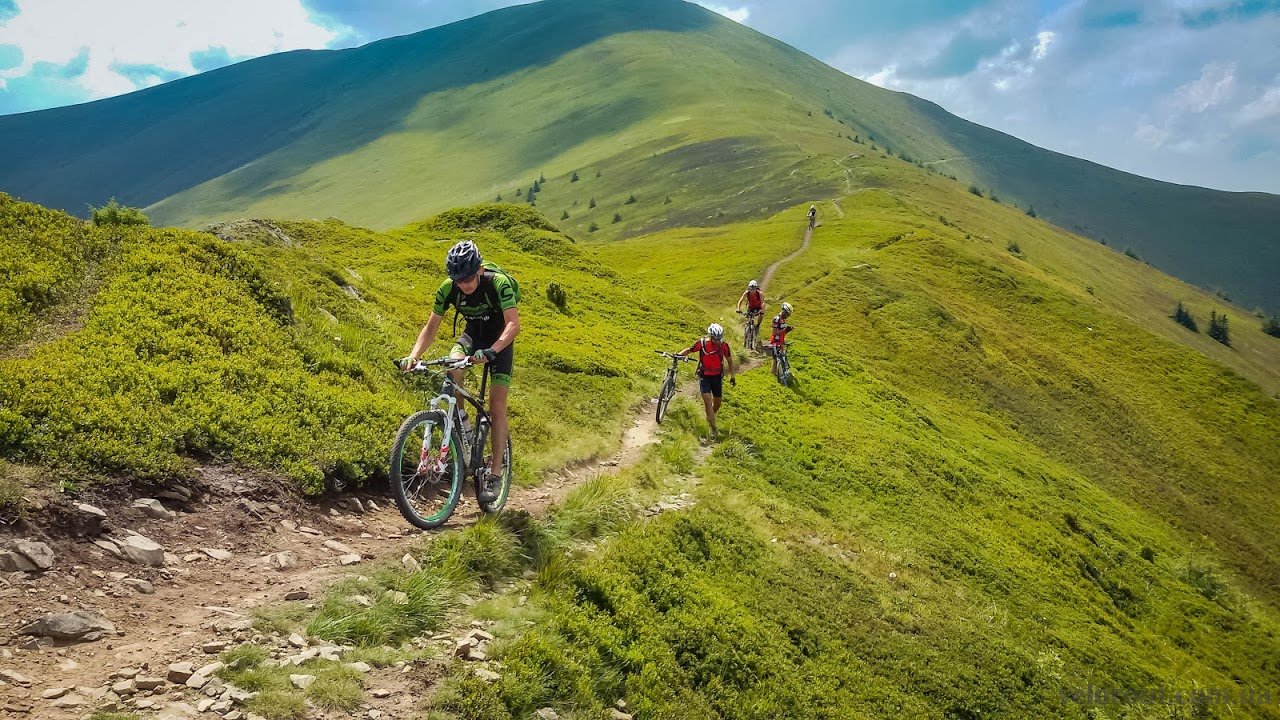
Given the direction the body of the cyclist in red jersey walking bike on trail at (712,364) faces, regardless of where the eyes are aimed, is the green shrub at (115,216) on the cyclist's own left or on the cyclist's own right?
on the cyclist's own right

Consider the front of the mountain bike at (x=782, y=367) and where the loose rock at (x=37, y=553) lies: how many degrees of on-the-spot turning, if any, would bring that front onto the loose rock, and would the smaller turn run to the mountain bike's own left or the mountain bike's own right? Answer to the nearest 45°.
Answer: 0° — it already faces it

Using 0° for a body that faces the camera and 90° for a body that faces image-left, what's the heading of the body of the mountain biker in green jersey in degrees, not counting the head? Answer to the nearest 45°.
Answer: approximately 45°

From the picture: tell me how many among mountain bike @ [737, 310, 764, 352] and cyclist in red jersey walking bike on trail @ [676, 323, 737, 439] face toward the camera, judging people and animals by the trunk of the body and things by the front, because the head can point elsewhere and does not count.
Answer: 2

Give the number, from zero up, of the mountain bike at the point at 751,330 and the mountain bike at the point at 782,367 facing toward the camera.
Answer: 2

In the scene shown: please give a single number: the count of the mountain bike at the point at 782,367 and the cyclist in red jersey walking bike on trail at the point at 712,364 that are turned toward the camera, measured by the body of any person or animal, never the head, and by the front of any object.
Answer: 2

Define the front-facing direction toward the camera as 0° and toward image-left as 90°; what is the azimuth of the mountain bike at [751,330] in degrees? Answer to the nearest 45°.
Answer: approximately 0°
